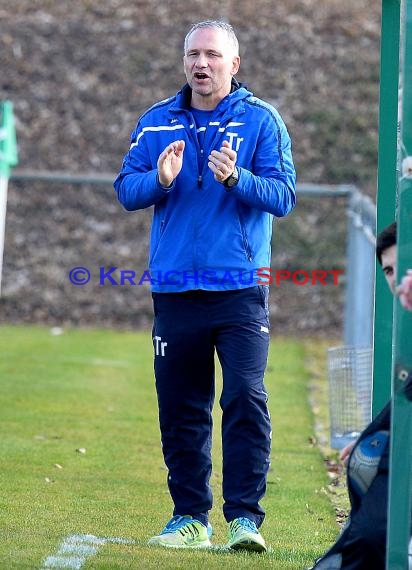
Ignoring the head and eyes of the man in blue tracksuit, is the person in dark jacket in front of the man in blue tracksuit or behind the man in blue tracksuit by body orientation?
in front

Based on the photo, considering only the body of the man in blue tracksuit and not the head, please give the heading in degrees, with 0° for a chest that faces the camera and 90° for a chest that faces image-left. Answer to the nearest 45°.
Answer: approximately 0°
